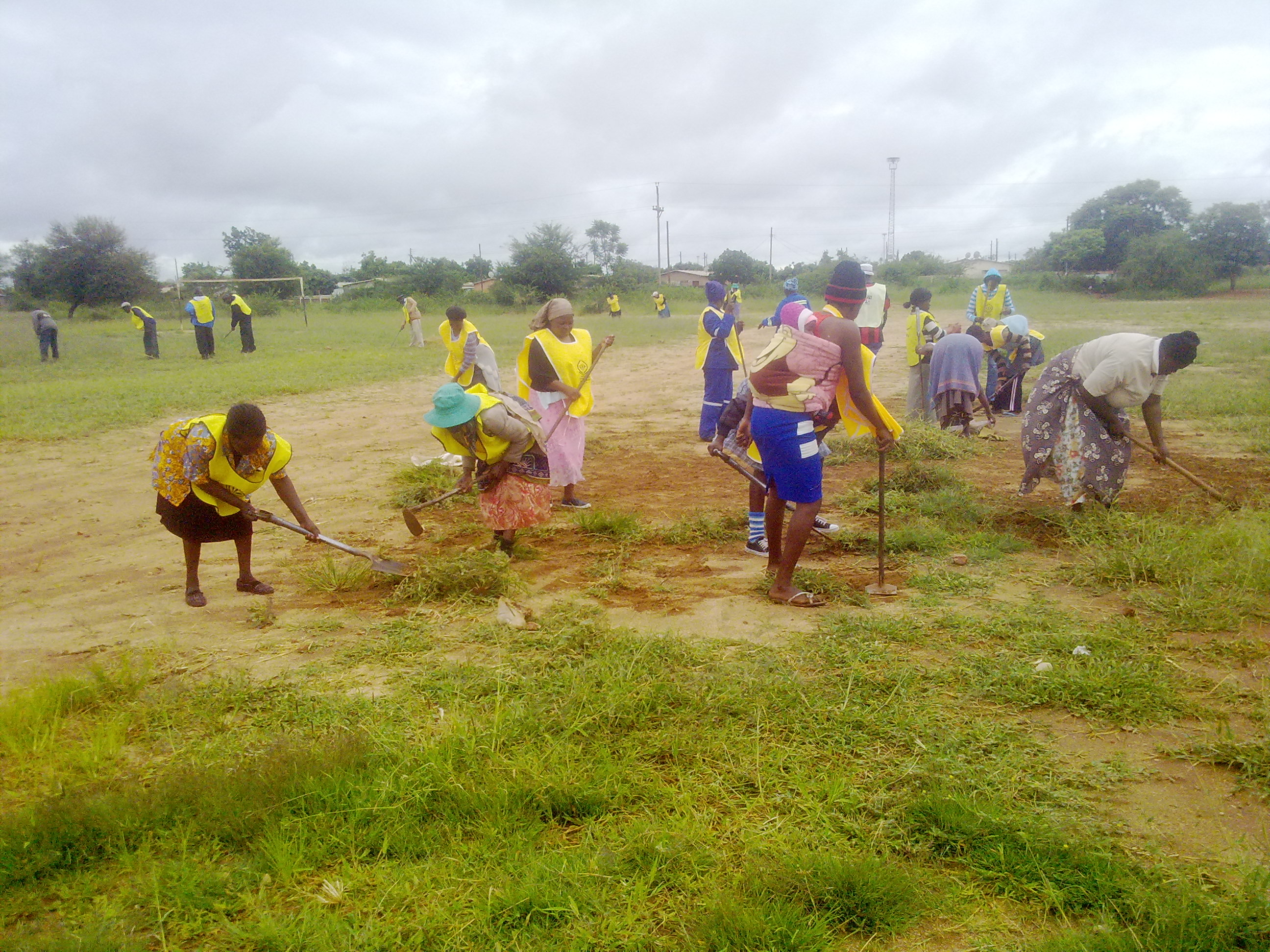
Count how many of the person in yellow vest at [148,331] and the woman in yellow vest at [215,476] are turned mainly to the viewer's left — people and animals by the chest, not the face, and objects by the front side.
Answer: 1

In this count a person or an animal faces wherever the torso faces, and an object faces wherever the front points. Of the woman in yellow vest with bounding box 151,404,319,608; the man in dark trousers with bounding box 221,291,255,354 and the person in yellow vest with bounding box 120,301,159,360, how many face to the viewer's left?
2

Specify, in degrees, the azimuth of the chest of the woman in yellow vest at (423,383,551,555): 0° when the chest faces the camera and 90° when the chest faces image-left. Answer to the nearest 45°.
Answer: approximately 45°

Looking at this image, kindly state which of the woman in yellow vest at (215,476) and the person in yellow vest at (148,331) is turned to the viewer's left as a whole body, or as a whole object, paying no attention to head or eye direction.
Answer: the person in yellow vest at (148,331)

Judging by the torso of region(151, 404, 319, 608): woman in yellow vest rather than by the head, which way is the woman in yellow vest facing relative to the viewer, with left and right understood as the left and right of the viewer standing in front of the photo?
facing the viewer and to the right of the viewer

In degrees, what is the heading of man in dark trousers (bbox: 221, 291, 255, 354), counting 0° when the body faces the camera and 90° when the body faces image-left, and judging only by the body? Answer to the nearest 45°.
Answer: approximately 90°

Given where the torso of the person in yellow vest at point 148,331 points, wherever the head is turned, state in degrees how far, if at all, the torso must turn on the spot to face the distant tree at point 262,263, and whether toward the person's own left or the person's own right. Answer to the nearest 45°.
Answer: approximately 90° to the person's own right

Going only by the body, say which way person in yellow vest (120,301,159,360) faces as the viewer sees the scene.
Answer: to the viewer's left

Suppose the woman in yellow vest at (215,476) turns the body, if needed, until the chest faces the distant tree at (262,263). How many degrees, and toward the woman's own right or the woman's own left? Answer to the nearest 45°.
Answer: approximately 135° to the woman's own left

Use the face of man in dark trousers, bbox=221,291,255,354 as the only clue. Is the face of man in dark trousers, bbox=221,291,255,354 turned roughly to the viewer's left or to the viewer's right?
to the viewer's left

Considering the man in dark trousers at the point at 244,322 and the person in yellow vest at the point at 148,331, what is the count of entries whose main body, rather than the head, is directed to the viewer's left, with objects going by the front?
2
